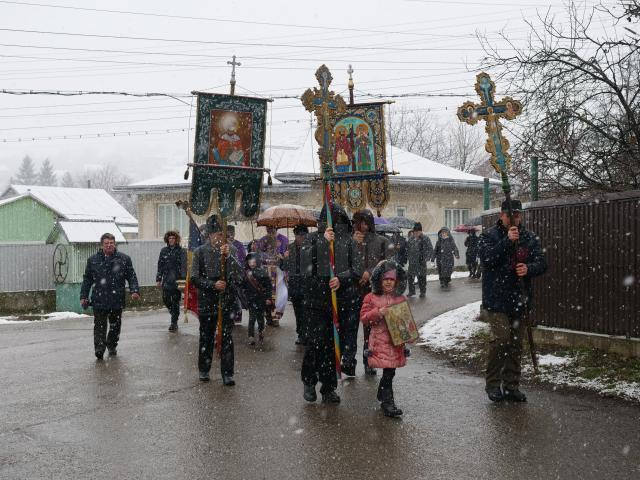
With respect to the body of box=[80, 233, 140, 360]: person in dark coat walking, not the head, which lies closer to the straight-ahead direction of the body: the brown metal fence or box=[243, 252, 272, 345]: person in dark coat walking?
the brown metal fence

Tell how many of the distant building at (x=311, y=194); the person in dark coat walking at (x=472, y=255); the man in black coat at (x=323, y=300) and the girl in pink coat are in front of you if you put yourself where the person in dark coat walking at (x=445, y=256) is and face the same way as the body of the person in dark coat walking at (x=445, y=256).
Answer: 2

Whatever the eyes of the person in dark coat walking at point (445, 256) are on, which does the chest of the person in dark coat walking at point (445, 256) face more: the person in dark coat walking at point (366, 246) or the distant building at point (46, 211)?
the person in dark coat walking

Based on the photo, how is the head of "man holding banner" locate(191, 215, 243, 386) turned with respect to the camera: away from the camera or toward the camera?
toward the camera

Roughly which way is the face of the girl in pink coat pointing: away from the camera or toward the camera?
toward the camera

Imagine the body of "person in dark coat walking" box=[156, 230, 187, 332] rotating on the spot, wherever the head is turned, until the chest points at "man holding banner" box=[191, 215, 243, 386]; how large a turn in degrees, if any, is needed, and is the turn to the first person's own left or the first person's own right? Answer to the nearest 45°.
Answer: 0° — they already face them

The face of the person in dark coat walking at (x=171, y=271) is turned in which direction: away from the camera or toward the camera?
toward the camera

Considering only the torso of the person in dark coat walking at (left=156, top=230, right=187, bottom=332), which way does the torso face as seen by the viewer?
toward the camera

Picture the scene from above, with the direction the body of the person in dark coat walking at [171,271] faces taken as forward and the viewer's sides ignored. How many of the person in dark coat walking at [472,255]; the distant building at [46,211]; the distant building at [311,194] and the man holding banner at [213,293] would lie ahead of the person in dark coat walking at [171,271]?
1

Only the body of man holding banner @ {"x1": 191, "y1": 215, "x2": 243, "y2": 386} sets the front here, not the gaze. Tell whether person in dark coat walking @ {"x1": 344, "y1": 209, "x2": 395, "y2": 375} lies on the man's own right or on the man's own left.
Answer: on the man's own left

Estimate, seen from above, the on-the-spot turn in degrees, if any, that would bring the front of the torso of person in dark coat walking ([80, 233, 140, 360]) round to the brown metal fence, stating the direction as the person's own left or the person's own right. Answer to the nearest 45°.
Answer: approximately 45° to the person's own left

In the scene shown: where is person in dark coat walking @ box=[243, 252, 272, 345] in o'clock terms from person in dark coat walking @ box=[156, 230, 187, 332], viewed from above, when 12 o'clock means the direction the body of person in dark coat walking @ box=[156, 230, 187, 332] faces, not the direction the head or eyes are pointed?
person in dark coat walking @ box=[243, 252, 272, 345] is roughly at 11 o'clock from person in dark coat walking @ box=[156, 230, 187, 332].

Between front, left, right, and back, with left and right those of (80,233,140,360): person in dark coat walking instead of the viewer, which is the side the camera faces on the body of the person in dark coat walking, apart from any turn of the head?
front

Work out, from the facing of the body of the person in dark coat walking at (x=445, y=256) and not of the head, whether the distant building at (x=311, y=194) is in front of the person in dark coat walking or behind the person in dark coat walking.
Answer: behind

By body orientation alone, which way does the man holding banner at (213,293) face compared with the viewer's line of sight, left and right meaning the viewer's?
facing the viewer

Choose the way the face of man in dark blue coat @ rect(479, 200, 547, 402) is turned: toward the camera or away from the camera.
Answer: toward the camera
